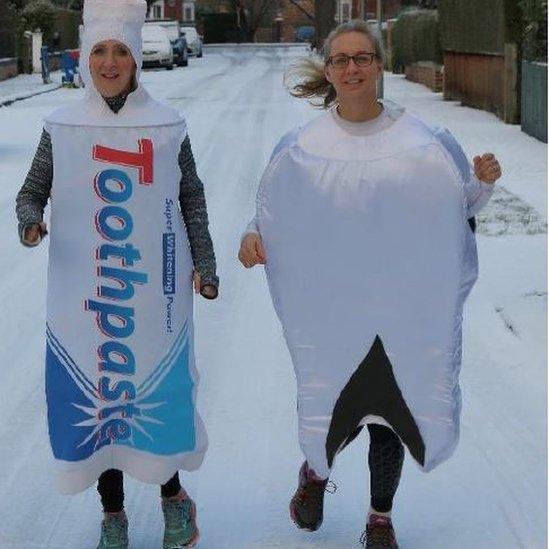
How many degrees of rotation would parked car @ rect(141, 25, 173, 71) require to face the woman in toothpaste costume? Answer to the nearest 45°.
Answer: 0° — it already faces them

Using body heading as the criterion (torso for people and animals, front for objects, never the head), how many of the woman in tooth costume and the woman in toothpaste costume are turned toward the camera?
2

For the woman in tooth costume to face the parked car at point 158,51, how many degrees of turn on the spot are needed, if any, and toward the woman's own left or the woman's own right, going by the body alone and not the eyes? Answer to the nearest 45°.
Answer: approximately 180°

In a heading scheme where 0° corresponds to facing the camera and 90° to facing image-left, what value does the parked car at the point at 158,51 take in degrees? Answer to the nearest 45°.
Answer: approximately 0°
